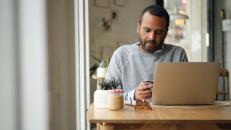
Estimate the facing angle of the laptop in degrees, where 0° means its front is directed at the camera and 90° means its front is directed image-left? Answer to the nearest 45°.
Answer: approximately 180°

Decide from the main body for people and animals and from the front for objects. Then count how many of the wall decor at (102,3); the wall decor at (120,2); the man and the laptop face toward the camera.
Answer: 3

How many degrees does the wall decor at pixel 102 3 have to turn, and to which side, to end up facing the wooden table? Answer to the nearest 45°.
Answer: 0° — it already faces it

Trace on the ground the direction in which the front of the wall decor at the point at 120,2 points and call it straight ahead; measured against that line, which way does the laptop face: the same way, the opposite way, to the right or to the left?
the opposite way

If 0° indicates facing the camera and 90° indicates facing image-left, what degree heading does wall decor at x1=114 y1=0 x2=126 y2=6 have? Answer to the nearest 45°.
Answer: approximately 0°

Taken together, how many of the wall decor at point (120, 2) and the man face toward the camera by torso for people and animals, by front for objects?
2

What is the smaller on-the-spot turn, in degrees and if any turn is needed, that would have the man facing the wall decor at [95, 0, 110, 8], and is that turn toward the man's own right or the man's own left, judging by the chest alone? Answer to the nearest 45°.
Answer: approximately 180°
